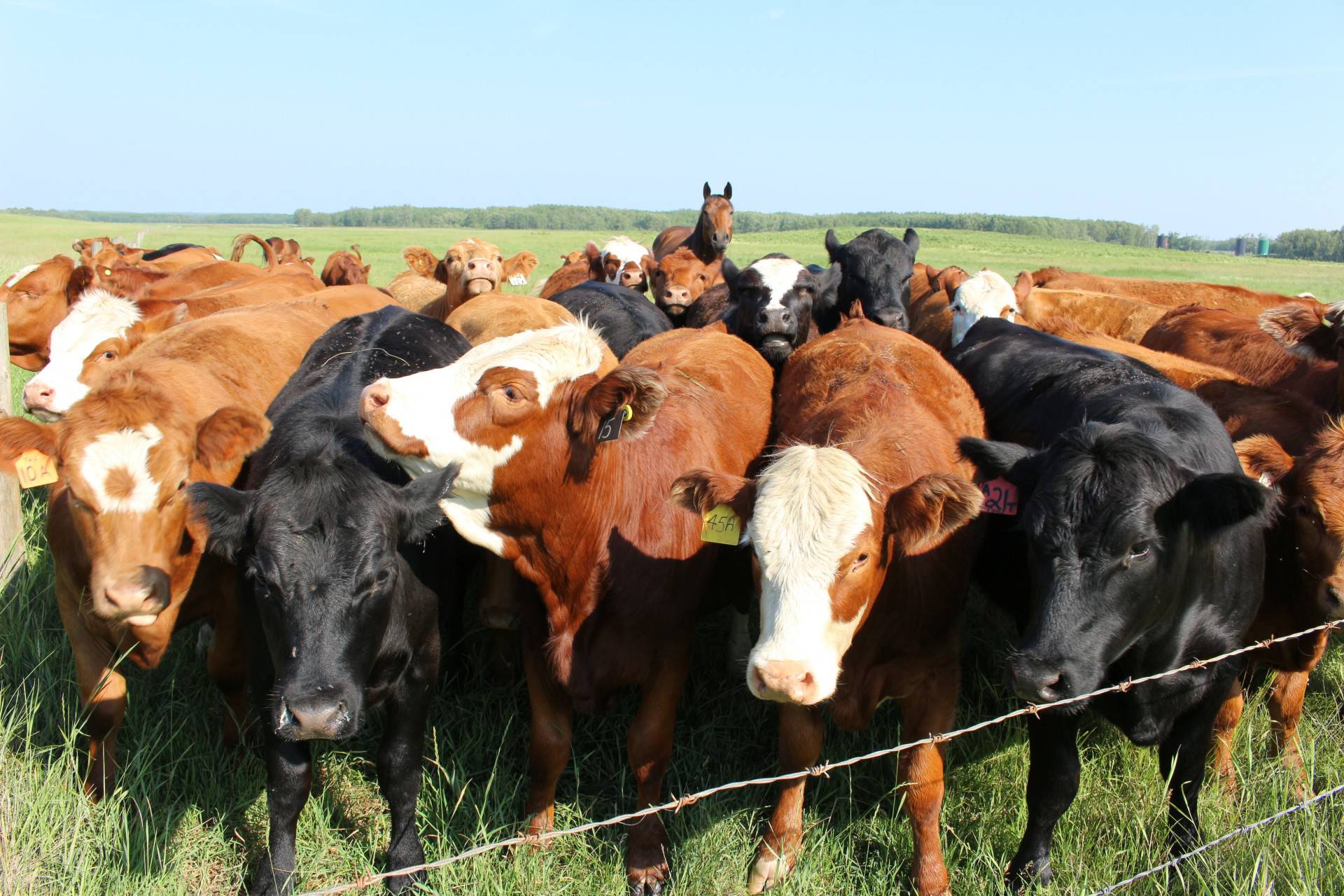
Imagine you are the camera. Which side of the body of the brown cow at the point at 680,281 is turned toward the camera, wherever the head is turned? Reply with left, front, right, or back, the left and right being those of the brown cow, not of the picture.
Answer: front

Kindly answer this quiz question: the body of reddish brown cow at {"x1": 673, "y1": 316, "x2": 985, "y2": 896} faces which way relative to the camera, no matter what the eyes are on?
toward the camera

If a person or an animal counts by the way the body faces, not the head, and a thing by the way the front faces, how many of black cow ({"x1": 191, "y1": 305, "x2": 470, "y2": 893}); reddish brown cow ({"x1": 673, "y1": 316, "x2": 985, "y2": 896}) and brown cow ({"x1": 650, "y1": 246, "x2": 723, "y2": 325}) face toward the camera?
3

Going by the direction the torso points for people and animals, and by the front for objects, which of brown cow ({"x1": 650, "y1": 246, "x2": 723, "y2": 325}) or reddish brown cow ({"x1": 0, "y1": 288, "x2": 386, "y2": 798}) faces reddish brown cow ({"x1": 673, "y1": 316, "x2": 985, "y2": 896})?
the brown cow

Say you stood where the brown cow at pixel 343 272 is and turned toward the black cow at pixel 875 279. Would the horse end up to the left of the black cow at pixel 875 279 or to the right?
left

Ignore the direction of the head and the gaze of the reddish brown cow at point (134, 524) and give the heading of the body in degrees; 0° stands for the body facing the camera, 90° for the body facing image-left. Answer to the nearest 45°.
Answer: approximately 45°

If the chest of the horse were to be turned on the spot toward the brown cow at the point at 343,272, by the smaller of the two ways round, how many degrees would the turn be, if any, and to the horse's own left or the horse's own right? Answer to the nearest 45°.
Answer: approximately 135° to the horse's own right

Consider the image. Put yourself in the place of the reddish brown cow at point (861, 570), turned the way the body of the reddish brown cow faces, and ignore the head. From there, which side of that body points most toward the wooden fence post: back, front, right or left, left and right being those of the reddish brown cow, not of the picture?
right

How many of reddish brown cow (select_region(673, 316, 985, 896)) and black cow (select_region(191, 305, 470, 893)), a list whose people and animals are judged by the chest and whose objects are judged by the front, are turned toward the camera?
2

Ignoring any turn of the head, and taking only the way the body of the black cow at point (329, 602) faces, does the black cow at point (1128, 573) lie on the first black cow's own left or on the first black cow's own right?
on the first black cow's own left

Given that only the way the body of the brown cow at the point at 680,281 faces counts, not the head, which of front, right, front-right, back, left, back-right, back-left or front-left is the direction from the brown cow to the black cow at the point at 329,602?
front

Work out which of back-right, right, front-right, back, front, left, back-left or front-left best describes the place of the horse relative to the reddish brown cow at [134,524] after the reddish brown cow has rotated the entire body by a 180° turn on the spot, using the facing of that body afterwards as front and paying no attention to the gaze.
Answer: front

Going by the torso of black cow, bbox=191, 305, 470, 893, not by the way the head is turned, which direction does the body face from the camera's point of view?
toward the camera

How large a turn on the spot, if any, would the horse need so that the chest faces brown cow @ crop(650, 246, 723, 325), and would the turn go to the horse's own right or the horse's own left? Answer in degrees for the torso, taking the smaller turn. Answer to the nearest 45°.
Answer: approximately 45° to the horse's own right

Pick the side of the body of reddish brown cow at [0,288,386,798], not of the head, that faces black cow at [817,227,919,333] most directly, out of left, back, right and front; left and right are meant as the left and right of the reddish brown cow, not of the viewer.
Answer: back
